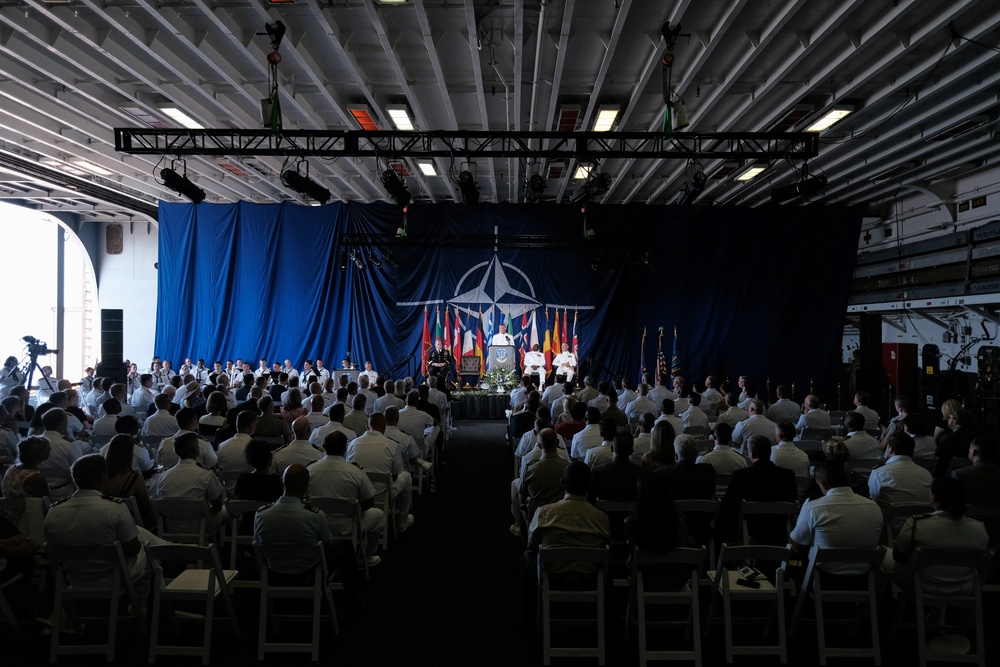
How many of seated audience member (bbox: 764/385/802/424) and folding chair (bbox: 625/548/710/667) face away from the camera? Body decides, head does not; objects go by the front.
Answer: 2

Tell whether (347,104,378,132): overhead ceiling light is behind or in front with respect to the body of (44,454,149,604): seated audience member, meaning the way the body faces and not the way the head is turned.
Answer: in front

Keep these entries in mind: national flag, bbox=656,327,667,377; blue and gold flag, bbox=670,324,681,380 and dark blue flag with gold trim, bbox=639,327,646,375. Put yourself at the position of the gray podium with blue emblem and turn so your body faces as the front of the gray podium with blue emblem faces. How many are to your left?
3

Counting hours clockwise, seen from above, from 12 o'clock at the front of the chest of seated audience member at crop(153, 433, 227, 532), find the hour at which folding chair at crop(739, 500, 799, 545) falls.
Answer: The folding chair is roughly at 4 o'clock from the seated audience member.

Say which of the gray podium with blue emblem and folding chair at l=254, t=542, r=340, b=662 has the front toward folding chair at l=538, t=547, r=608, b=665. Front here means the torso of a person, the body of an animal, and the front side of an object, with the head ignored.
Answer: the gray podium with blue emblem

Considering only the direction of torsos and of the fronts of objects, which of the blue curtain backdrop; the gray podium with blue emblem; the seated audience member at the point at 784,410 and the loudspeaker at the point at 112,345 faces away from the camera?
the seated audience member

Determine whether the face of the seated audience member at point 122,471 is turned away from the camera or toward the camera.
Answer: away from the camera

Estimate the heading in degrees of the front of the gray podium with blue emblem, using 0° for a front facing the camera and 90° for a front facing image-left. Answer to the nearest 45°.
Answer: approximately 0°

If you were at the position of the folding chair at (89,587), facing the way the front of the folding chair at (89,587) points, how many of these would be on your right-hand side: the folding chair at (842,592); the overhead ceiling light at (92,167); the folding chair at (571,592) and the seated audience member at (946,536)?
3

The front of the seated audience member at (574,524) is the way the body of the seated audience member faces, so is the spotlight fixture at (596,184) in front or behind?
in front

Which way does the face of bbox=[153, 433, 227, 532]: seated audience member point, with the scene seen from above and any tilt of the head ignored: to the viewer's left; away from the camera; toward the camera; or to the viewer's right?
away from the camera

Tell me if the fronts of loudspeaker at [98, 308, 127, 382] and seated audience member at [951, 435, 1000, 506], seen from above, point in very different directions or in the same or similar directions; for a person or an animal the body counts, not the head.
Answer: very different directions

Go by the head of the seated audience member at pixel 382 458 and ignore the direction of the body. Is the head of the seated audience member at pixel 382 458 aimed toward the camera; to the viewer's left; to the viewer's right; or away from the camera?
away from the camera

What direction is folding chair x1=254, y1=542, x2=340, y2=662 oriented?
away from the camera

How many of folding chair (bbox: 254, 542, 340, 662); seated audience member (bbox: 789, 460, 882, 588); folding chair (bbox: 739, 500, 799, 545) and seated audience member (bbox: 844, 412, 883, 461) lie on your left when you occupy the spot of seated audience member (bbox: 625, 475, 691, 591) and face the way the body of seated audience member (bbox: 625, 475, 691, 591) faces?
1

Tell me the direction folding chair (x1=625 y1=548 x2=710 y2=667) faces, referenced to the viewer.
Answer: facing away from the viewer

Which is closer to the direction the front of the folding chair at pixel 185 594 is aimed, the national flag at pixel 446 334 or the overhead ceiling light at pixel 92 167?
the national flag

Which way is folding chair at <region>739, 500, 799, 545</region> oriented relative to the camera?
away from the camera

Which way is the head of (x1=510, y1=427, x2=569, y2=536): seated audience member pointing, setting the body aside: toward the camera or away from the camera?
away from the camera

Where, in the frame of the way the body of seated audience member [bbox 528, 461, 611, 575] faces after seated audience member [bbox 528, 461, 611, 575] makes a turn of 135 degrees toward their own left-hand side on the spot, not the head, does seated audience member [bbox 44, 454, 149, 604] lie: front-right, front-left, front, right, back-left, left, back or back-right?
front-right

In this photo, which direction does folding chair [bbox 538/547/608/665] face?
away from the camera

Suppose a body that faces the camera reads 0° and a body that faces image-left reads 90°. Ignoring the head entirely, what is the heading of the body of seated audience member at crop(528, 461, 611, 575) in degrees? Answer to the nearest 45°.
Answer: approximately 180°
